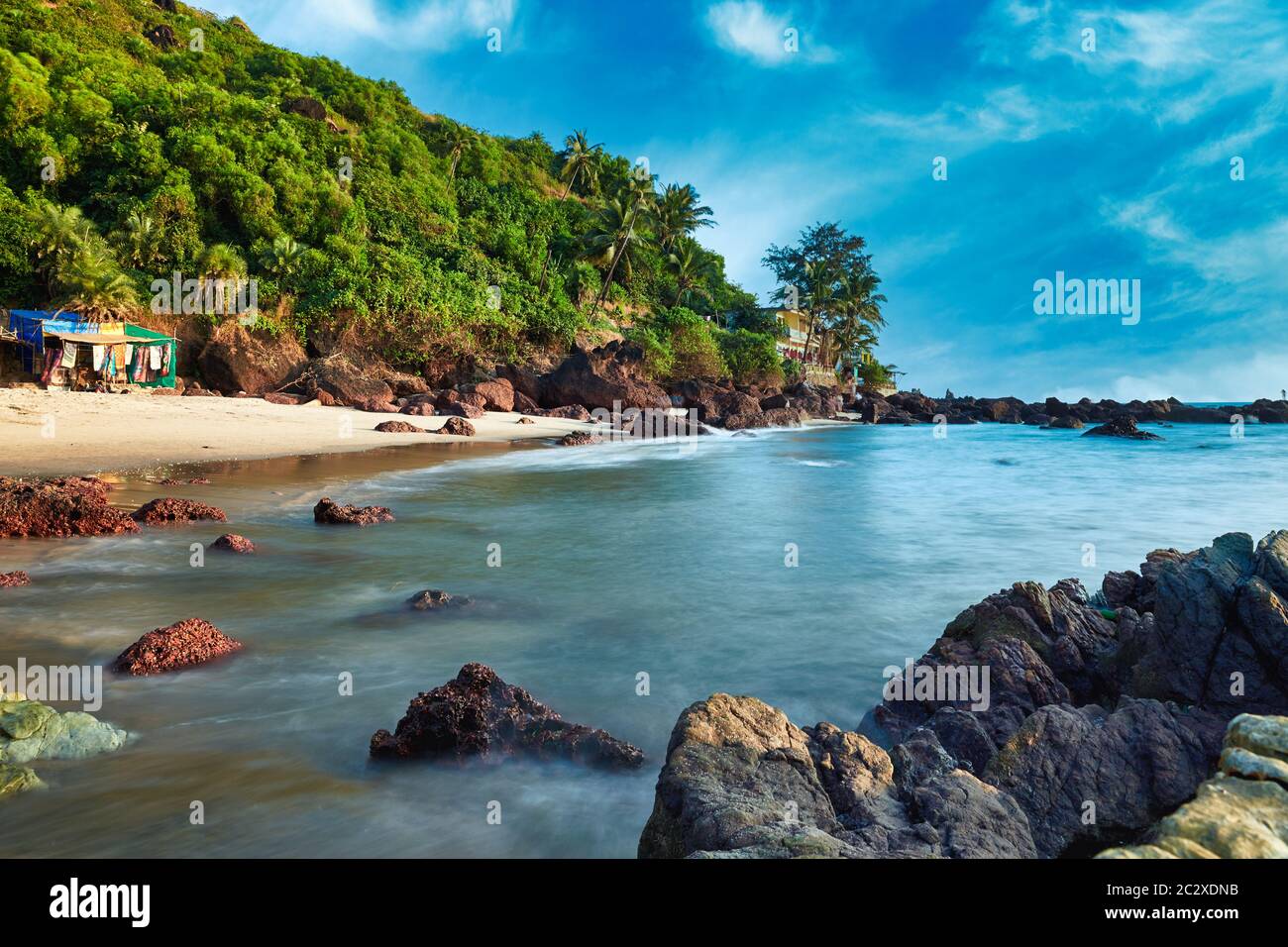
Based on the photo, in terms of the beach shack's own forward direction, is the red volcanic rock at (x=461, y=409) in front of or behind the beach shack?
in front

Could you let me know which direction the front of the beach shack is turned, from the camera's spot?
facing the viewer and to the right of the viewer

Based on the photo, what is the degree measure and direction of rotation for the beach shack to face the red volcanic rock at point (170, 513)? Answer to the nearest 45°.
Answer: approximately 45° to its right

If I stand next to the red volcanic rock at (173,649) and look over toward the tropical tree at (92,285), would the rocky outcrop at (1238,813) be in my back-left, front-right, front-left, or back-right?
back-right

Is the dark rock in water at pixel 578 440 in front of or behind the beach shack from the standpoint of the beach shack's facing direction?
in front

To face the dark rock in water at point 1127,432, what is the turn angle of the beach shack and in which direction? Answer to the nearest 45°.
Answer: approximately 45° to its left

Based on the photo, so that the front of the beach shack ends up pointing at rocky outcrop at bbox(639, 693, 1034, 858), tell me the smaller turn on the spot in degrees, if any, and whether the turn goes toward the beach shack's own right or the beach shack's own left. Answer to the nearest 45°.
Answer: approximately 45° to the beach shack's own right

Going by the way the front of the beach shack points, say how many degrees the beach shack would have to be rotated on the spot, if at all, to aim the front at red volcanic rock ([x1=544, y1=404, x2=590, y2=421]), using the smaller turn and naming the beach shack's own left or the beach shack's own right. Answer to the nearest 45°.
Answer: approximately 45° to the beach shack's own left

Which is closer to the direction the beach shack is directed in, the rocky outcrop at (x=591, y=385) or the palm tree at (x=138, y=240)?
the rocky outcrop

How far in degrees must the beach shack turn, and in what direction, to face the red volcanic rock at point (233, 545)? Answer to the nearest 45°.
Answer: approximately 45° to its right
